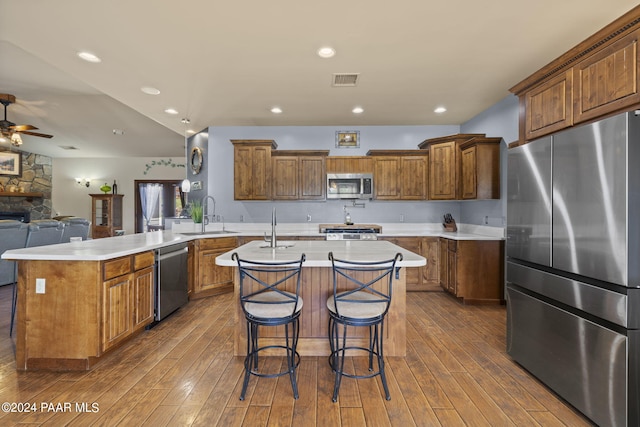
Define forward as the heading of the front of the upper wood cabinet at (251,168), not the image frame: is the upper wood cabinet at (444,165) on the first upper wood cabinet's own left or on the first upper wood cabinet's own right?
on the first upper wood cabinet's own left

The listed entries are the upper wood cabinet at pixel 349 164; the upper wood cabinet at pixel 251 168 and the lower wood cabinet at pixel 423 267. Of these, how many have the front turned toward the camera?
3

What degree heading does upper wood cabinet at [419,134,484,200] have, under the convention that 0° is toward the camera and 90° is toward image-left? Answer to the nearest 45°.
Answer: approximately 45°

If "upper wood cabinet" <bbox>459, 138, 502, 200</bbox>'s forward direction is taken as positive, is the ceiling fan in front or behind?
in front

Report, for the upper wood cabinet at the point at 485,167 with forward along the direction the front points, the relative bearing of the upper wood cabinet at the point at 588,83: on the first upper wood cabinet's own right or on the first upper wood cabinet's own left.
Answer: on the first upper wood cabinet's own left

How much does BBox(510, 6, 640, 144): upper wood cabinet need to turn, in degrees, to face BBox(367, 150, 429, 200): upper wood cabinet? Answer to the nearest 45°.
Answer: approximately 90° to its right

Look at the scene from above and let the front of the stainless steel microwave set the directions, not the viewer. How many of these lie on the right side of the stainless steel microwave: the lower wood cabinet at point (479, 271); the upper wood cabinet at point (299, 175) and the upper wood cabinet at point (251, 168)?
2

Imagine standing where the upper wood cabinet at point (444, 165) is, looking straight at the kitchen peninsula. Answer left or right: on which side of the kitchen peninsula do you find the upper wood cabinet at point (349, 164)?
right

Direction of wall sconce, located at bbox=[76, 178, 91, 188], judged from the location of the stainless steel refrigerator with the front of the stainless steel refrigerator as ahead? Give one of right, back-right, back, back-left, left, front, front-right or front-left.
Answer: front-right

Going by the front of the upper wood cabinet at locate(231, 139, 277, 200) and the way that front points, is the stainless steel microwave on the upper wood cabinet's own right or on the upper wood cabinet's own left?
on the upper wood cabinet's own left

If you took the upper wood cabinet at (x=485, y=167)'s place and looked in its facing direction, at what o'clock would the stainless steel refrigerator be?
The stainless steel refrigerator is roughly at 10 o'clock from the upper wood cabinet.

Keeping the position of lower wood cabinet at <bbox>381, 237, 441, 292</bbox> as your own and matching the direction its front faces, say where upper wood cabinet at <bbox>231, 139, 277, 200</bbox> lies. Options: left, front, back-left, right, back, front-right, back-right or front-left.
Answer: right

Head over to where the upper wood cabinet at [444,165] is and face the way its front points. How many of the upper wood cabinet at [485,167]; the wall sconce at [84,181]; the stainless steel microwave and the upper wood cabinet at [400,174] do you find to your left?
1
